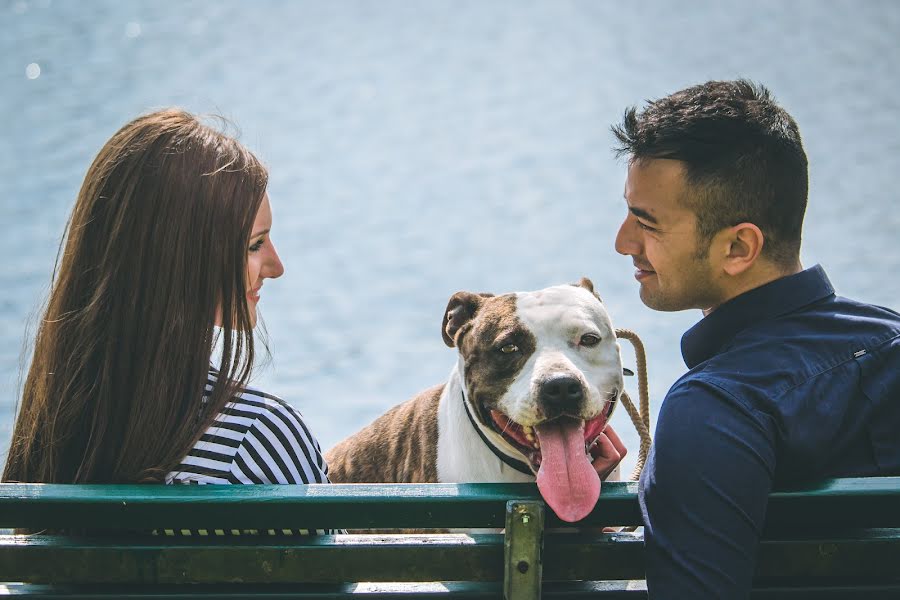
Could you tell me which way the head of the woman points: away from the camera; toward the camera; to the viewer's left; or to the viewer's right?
to the viewer's right

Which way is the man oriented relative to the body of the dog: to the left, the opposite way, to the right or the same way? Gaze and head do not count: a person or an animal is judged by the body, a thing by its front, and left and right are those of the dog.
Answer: the opposite way

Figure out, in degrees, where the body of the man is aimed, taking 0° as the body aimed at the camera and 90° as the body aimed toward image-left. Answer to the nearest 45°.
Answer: approximately 135°

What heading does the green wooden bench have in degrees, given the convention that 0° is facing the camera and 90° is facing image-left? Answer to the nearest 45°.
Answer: approximately 180°

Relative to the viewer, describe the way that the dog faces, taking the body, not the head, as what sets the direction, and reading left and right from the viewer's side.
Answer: facing the viewer and to the right of the viewer

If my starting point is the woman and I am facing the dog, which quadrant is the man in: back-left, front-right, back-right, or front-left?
front-right

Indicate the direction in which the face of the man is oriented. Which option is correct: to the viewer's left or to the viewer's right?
to the viewer's left
